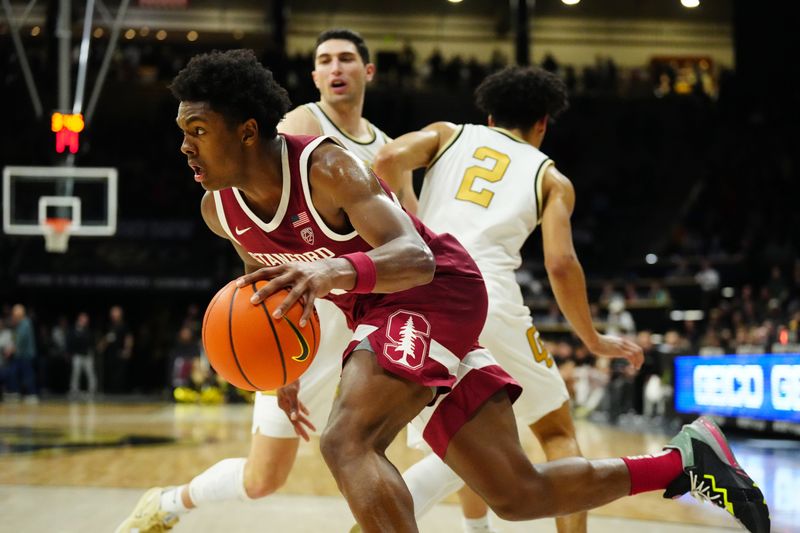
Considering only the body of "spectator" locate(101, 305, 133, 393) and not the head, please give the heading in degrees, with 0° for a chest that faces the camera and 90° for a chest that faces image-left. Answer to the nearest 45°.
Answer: approximately 0°

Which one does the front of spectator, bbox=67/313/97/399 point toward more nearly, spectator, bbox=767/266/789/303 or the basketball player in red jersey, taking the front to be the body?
the basketball player in red jersey

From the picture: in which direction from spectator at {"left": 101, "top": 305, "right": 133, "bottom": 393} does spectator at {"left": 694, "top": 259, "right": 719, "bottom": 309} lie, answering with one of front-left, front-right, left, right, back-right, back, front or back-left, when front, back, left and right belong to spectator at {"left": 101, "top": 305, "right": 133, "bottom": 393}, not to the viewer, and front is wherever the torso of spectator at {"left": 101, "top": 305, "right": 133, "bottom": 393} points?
back-left

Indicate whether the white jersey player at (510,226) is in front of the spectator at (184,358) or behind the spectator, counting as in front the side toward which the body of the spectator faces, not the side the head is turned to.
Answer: in front

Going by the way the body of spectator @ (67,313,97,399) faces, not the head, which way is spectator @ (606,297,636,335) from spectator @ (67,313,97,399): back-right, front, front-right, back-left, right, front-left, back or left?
front-left

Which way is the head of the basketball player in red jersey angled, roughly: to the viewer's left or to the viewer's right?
to the viewer's left

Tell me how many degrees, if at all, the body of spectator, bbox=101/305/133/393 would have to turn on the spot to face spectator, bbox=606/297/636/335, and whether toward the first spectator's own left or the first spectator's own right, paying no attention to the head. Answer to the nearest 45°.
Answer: approximately 45° to the first spectator's own left
